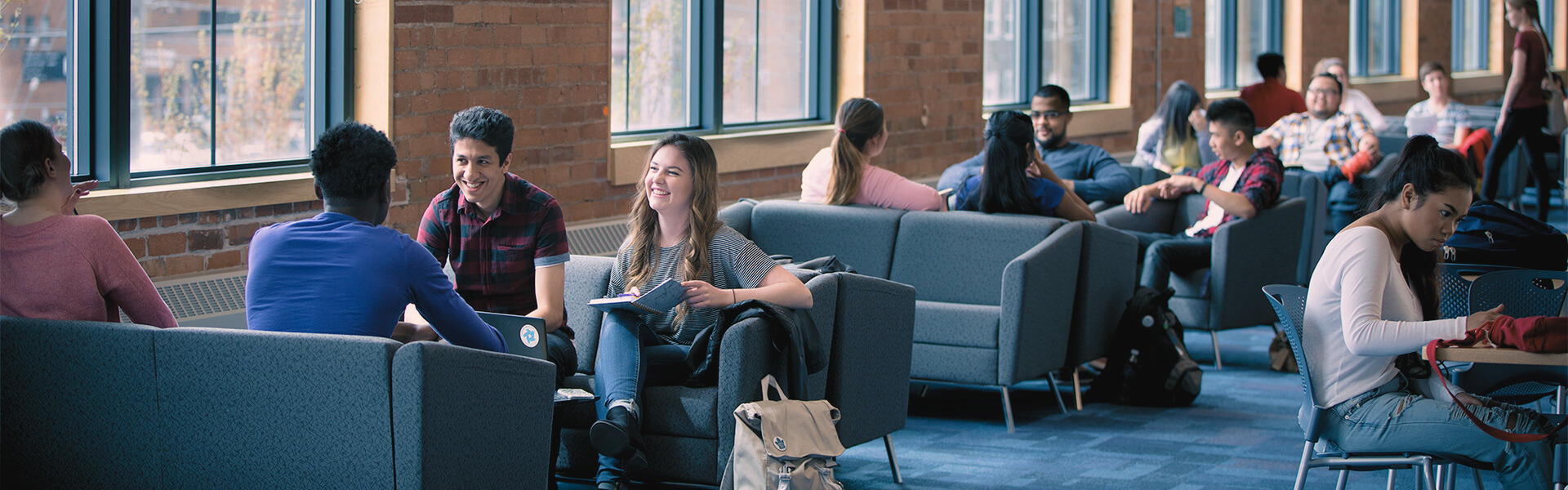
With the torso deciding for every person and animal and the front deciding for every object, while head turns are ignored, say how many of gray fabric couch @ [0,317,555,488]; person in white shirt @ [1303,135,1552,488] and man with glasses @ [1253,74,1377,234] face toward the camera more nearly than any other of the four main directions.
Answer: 1

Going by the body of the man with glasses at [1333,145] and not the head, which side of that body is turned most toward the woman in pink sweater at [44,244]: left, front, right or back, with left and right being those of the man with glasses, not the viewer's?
front

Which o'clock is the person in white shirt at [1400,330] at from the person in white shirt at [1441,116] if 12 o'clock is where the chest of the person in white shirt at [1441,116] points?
the person in white shirt at [1400,330] is roughly at 12 o'clock from the person in white shirt at [1441,116].

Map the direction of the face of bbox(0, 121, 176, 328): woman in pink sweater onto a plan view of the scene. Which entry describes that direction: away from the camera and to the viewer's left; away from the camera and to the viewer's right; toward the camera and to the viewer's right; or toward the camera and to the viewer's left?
away from the camera and to the viewer's right

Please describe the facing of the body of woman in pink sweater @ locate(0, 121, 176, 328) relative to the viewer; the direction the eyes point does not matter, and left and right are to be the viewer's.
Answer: facing away from the viewer and to the right of the viewer

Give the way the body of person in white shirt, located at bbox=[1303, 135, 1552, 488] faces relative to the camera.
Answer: to the viewer's right

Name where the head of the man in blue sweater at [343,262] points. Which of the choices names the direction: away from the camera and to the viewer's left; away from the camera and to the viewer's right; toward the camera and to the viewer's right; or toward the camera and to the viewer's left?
away from the camera and to the viewer's right

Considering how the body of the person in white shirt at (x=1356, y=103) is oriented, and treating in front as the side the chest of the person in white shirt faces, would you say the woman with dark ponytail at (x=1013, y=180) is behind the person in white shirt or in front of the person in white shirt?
in front

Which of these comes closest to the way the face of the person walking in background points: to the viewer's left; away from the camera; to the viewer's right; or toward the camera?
to the viewer's left

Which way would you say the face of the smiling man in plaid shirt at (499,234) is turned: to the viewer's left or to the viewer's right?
to the viewer's left

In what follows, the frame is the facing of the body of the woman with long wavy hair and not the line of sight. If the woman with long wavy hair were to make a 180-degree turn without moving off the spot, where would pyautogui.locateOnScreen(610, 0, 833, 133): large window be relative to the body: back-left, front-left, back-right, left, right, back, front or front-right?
front-left

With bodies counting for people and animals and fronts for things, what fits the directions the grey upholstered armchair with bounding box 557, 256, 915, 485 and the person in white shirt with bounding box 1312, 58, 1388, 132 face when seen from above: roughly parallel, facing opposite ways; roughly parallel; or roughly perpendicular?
roughly parallel

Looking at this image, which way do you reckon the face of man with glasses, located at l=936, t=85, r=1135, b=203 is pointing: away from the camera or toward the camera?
toward the camera

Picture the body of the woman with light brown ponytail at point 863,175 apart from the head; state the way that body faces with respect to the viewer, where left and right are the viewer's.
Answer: facing away from the viewer and to the right of the viewer
